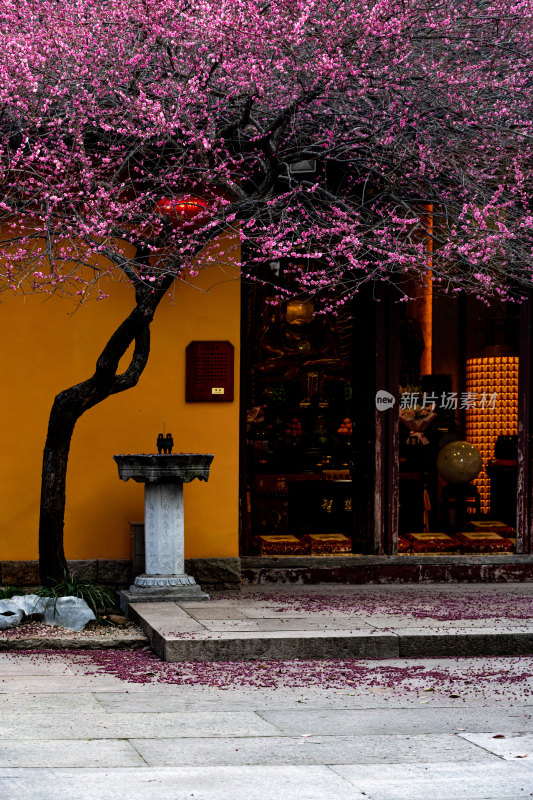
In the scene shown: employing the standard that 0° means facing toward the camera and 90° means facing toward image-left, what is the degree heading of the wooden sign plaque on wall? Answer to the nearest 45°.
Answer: approximately 0°

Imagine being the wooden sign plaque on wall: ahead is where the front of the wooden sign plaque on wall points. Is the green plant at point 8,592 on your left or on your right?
on your right

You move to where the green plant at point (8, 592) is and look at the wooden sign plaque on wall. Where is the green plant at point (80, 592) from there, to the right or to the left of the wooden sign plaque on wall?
right

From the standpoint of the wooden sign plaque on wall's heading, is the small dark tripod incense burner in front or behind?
in front
